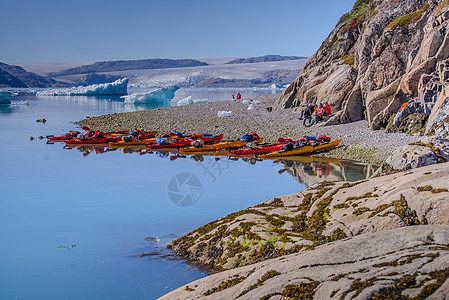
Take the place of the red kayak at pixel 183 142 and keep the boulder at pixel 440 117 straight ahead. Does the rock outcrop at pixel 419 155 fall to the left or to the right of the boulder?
right

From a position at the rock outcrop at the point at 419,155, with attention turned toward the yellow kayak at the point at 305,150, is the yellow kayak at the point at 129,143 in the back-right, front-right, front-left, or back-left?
front-left

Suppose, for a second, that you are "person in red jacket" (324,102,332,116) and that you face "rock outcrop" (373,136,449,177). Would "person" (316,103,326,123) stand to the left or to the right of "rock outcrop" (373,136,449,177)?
right
